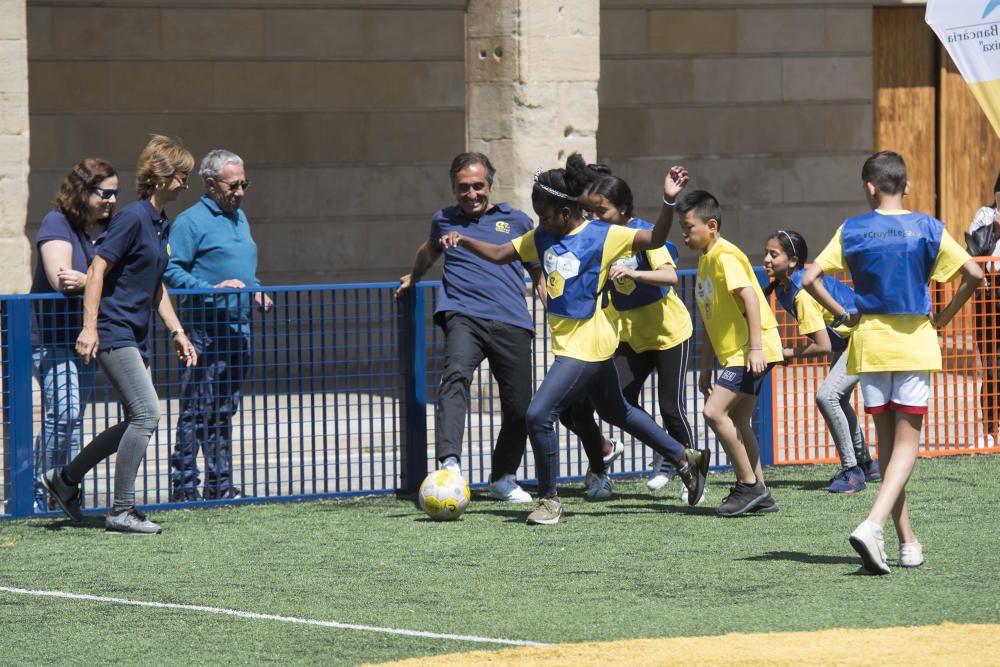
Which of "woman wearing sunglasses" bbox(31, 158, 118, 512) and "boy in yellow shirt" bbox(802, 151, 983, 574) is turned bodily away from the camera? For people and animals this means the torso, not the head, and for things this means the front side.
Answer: the boy in yellow shirt

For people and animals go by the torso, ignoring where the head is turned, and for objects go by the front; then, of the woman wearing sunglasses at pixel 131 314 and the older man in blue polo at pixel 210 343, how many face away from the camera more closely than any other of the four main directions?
0

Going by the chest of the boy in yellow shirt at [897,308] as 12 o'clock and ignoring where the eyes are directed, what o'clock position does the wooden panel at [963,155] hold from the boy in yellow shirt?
The wooden panel is roughly at 12 o'clock from the boy in yellow shirt.

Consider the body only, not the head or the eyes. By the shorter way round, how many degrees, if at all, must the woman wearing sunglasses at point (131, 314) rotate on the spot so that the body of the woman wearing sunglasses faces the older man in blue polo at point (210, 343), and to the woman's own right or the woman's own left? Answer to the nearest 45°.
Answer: approximately 45° to the woman's own left

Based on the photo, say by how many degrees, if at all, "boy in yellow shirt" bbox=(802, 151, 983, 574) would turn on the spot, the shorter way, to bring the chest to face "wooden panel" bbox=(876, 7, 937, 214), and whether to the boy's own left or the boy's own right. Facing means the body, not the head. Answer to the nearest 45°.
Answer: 0° — they already face it

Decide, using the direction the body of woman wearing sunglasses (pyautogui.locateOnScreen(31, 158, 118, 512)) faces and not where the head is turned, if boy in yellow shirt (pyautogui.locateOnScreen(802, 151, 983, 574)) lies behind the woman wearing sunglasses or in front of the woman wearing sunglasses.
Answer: in front

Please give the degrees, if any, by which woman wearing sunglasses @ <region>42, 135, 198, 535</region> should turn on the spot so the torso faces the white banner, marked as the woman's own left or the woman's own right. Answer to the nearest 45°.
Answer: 0° — they already face it

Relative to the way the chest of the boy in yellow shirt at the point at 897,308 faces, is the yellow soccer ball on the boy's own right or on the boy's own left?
on the boy's own left

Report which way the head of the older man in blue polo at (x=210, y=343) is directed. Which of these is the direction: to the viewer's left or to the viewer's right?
to the viewer's right

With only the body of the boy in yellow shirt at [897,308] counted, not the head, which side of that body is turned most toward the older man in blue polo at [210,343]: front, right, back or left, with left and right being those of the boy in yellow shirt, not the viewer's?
left

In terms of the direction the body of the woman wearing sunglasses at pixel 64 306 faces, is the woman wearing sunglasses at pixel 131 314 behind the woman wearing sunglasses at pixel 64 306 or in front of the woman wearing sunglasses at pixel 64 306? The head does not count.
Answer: in front

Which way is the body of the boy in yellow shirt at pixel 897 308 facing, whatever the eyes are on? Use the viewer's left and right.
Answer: facing away from the viewer

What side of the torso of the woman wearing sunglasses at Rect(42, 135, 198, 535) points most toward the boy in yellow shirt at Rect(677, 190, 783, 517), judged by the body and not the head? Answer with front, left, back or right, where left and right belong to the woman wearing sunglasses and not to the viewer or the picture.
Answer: front

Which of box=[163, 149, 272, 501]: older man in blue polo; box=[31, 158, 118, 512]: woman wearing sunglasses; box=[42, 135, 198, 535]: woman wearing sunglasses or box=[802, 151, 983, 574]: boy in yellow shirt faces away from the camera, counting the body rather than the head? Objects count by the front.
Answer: the boy in yellow shirt

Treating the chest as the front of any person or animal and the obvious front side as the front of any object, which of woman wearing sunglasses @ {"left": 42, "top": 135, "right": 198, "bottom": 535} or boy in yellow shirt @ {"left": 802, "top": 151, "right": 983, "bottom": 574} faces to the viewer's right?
the woman wearing sunglasses

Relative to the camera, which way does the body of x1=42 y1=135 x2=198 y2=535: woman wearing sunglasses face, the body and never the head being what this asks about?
to the viewer's right

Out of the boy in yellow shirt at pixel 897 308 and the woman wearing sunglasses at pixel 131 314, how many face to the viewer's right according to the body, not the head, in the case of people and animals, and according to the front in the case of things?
1
